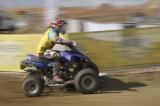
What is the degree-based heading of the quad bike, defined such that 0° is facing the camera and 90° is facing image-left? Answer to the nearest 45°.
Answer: approximately 270°

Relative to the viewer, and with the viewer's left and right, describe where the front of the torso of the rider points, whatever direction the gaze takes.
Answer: facing to the right of the viewer
